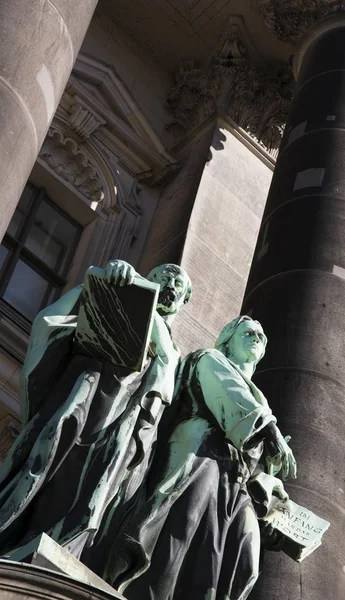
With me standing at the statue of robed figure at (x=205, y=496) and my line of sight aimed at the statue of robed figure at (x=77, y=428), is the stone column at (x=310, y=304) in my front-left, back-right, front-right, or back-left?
back-right

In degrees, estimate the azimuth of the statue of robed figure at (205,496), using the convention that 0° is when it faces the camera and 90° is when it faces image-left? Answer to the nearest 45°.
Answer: approximately 315°

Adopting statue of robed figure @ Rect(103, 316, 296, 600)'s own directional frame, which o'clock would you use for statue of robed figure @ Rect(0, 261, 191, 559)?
statue of robed figure @ Rect(0, 261, 191, 559) is roughly at 4 o'clock from statue of robed figure @ Rect(103, 316, 296, 600).
